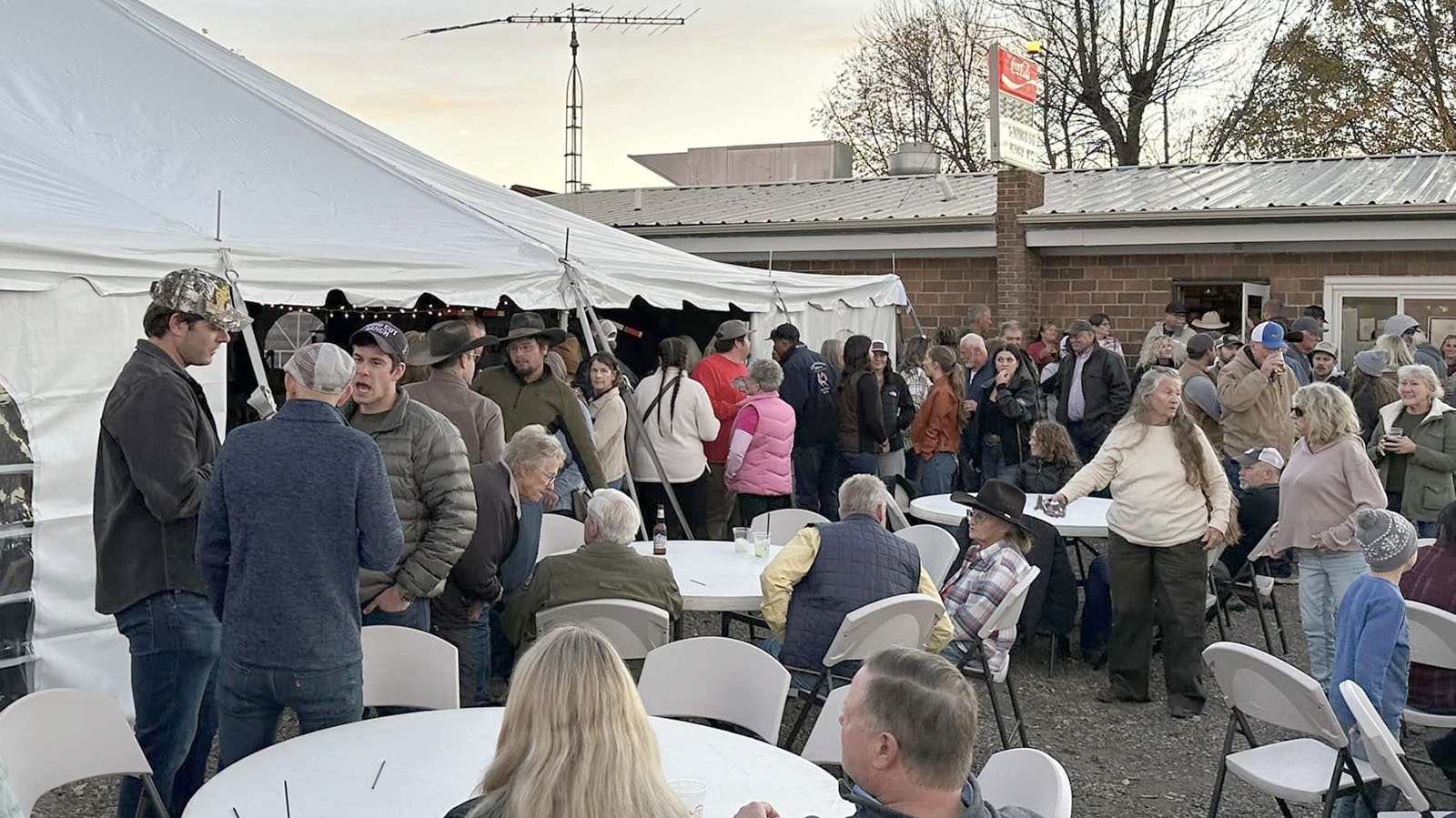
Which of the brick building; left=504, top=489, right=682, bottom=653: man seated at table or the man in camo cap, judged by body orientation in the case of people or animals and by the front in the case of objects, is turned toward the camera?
the brick building

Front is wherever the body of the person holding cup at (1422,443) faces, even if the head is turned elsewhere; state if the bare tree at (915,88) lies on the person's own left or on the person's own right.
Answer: on the person's own right

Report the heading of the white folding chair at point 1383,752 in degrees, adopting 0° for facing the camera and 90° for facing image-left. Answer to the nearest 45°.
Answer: approximately 270°

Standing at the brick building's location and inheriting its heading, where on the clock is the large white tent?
The large white tent is roughly at 1 o'clock from the brick building.

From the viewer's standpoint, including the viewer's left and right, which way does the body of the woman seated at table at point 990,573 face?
facing to the left of the viewer

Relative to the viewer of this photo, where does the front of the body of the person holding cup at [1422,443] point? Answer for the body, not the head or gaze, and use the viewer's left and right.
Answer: facing the viewer and to the left of the viewer

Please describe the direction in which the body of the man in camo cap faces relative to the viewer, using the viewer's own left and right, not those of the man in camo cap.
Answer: facing to the right of the viewer

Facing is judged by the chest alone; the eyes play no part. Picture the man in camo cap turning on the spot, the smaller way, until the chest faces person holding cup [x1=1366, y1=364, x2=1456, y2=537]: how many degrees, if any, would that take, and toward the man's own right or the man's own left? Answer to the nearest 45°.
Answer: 0° — they already face them

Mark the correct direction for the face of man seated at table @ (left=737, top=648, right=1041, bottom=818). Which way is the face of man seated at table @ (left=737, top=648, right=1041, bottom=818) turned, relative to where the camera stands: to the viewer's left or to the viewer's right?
to the viewer's left

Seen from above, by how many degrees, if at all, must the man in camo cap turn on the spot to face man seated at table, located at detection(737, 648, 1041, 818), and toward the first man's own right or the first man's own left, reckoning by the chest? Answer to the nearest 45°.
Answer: approximately 45° to the first man's own right

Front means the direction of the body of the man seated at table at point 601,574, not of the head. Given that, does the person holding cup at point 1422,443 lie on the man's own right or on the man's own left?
on the man's own right

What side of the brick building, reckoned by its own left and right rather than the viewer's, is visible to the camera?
front

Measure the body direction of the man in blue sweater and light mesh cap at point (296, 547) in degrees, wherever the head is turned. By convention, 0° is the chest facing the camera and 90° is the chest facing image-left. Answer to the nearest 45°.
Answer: approximately 180°

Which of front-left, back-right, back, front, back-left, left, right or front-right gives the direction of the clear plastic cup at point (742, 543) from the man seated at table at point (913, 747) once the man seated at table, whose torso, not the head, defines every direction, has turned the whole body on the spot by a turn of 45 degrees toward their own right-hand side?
front

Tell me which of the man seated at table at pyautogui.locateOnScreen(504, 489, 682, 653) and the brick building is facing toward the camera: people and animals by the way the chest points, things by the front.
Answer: the brick building

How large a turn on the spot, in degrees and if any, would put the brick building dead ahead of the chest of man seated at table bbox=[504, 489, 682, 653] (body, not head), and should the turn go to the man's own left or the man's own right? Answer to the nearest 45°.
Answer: approximately 45° to the man's own right

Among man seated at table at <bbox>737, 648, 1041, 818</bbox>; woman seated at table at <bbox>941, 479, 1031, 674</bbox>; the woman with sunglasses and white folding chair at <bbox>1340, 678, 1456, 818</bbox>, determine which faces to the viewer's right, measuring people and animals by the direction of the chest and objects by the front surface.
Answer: the white folding chair

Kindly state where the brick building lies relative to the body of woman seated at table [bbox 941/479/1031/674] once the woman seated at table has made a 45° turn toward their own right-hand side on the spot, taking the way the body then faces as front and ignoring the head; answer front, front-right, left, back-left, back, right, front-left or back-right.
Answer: front-right
